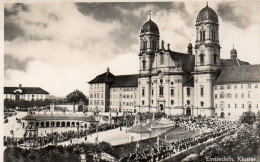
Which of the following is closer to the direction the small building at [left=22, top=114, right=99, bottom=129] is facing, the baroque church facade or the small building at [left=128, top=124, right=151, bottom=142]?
the small building

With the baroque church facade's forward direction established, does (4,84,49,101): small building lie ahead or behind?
ahead

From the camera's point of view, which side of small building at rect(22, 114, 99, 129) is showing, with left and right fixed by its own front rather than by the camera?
front

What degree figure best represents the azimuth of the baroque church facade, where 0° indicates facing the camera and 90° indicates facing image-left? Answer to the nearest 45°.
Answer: approximately 45°

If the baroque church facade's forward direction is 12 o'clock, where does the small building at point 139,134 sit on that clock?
The small building is roughly at 11 o'clock from the baroque church facade.

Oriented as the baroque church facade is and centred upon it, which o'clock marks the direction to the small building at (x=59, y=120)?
The small building is roughly at 1 o'clock from the baroque church facade.

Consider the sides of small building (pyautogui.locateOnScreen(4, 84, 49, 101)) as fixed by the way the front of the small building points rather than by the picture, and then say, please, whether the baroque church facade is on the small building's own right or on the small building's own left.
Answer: on the small building's own left

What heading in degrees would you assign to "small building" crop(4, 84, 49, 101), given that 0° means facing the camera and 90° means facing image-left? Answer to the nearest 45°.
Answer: approximately 0°
